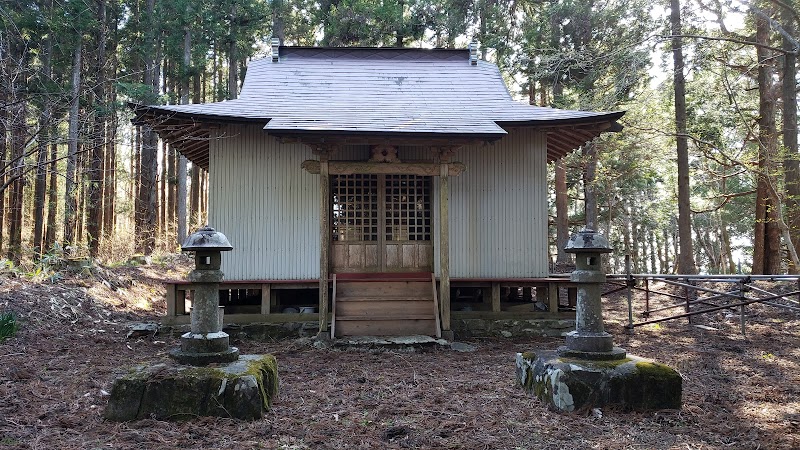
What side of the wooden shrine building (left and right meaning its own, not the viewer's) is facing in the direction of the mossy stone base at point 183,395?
front

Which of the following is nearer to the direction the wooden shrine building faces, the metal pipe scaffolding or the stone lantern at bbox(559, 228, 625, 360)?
the stone lantern

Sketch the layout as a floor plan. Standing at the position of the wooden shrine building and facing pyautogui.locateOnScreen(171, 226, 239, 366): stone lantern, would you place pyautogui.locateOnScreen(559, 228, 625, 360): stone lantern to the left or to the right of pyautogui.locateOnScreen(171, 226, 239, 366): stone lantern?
left

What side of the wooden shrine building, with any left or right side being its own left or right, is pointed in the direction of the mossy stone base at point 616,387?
front

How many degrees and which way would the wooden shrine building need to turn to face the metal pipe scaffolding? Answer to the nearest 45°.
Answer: approximately 90° to its left

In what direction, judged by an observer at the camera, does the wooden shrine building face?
facing the viewer

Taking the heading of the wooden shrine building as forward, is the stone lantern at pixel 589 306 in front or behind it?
in front

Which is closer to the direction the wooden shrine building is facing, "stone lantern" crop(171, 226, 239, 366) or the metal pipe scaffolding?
the stone lantern

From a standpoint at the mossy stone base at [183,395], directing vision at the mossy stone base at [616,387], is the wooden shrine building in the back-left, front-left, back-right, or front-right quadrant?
front-left

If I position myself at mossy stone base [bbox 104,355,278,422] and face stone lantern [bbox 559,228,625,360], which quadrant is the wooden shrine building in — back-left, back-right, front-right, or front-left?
front-left
